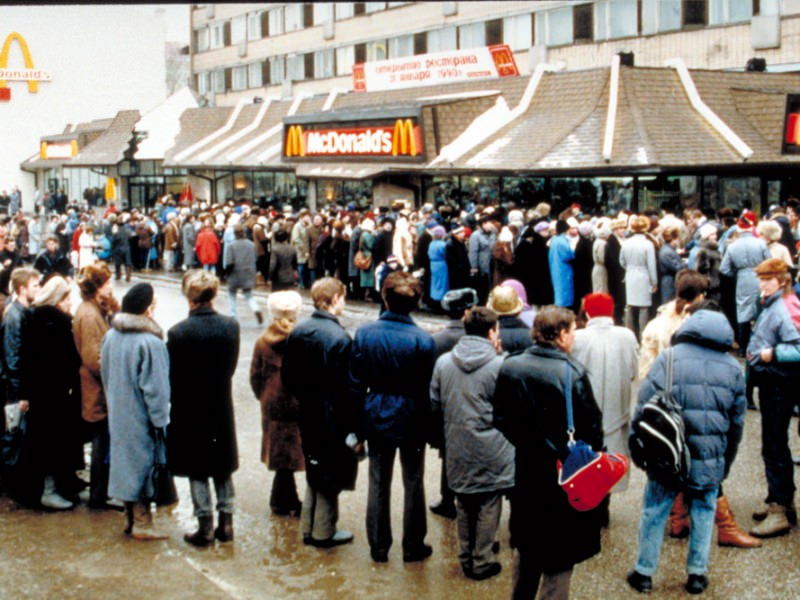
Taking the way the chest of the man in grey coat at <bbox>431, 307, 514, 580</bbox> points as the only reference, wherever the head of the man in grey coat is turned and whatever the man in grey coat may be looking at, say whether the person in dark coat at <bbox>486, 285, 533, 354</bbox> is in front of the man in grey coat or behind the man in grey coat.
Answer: in front

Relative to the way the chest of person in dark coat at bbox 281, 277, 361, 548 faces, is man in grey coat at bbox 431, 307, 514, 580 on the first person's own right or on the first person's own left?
on the first person's own right

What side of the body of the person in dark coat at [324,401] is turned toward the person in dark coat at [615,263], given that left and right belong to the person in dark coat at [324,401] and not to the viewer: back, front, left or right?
front

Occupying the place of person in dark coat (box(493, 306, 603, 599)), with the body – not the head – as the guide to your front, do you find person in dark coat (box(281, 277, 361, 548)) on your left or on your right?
on your left

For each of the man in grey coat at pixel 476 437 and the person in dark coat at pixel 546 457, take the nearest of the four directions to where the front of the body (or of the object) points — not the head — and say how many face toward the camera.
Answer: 0

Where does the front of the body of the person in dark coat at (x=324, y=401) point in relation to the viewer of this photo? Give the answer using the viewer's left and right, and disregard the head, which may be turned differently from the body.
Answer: facing away from the viewer and to the right of the viewer

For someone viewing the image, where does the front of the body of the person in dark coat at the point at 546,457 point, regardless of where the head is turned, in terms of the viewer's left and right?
facing away from the viewer and to the right of the viewer

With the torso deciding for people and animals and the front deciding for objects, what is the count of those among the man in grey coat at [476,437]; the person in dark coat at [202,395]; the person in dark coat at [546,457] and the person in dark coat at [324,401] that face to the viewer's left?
0

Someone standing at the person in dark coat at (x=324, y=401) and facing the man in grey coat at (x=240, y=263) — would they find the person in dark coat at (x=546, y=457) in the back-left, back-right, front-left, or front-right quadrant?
back-right

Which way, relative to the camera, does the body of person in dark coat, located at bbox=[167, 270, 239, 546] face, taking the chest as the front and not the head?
away from the camera

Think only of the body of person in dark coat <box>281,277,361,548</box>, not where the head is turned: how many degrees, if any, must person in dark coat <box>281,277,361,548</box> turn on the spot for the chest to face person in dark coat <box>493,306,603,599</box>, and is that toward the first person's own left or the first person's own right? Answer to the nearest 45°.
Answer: approximately 90° to the first person's own right

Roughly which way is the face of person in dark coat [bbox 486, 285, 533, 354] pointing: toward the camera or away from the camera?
away from the camera

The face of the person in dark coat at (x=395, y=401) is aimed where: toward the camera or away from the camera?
away from the camera

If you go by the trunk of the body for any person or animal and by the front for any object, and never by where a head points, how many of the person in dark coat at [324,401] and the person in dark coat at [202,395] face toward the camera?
0

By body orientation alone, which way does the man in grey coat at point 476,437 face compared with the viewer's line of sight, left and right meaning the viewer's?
facing away from the viewer and to the right of the viewer
